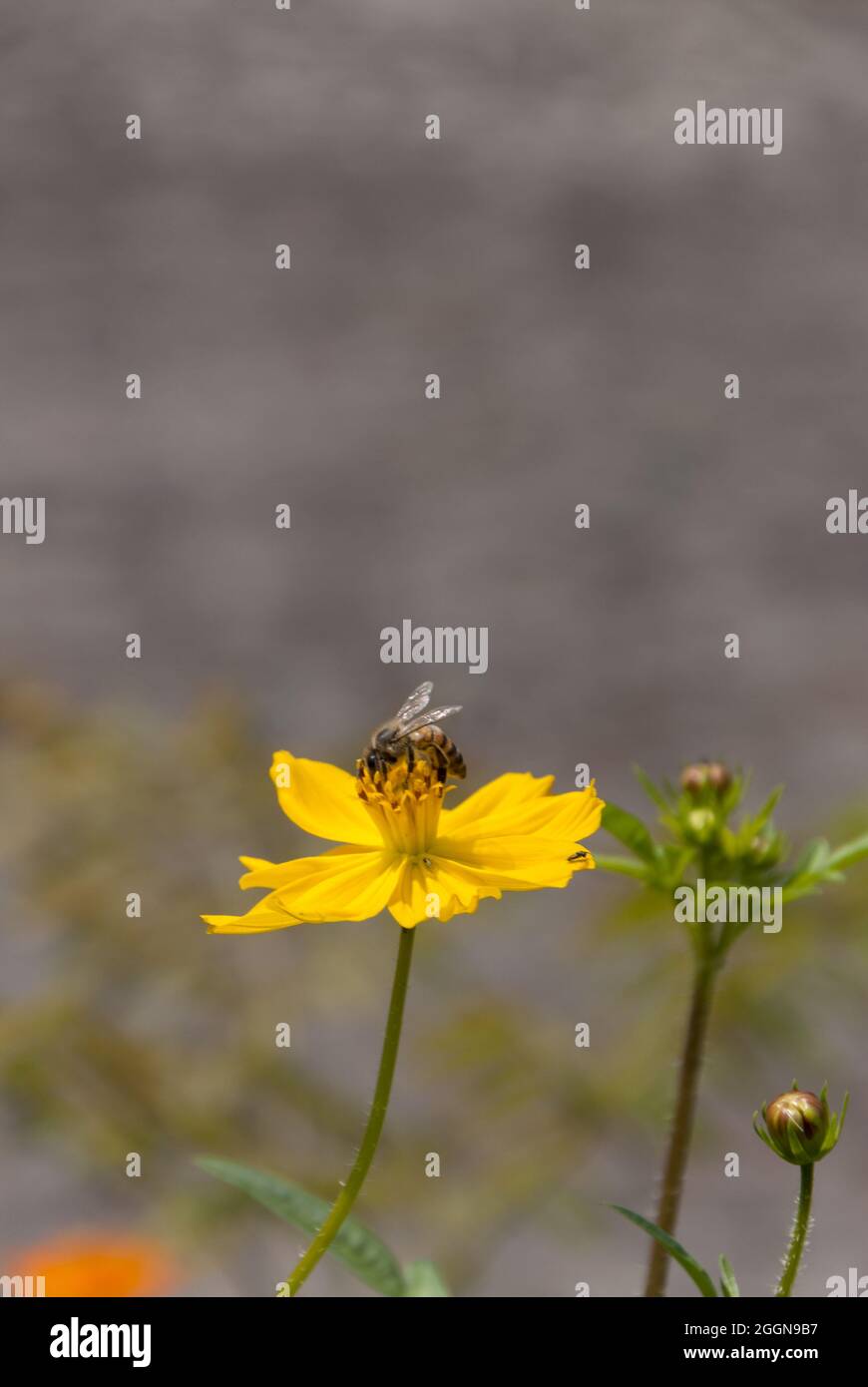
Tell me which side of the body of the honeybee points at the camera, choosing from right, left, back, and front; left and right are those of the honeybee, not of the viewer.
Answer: left
